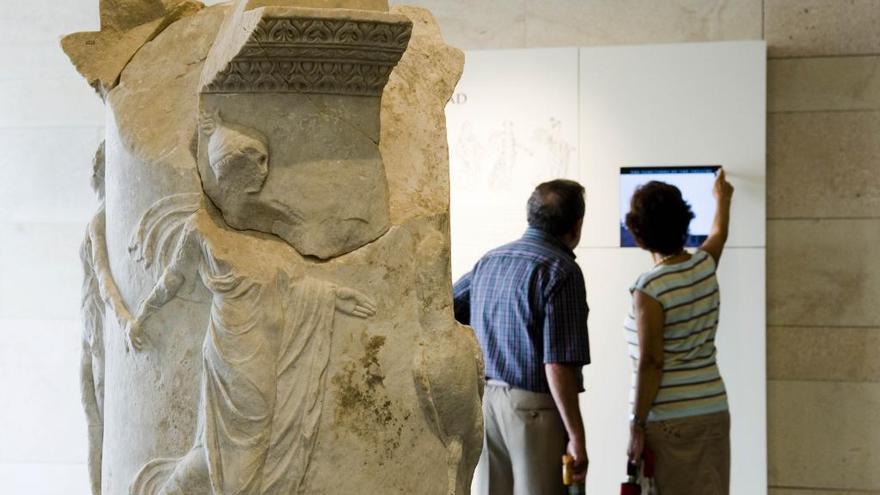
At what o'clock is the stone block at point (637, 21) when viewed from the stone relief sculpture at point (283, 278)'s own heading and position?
The stone block is roughly at 7 o'clock from the stone relief sculpture.

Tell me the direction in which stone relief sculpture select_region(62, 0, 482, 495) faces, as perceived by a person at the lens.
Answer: facing the viewer

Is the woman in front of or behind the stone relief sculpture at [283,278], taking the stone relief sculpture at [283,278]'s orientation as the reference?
behind

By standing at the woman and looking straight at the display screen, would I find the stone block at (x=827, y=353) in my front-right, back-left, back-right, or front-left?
front-right

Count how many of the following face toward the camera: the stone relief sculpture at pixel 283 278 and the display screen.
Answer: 2

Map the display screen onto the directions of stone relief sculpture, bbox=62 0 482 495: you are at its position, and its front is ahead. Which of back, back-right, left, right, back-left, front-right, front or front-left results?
back-left

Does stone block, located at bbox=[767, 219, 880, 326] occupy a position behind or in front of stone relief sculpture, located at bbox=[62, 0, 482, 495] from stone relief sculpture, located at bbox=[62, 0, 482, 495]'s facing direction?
behind

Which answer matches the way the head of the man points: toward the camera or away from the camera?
away from the camera

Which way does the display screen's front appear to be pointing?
toward the camera

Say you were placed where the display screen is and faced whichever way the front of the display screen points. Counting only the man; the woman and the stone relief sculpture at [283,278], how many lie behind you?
0

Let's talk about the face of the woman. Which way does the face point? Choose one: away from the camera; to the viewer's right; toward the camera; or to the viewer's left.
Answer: away from the camera

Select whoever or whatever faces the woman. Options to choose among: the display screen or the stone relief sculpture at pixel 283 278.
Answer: the display screen

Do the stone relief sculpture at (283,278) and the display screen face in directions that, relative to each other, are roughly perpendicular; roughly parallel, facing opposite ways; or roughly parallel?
roughly parallel

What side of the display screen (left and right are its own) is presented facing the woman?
front

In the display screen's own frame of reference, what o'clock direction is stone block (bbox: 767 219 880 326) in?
The stone block is roughly at 8 o'clock from the display screen.
